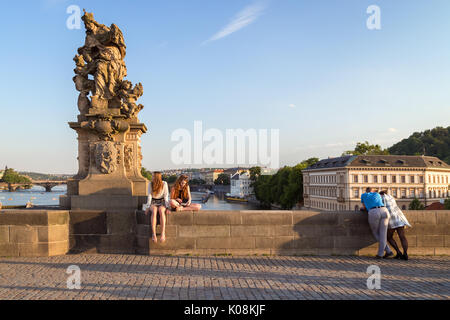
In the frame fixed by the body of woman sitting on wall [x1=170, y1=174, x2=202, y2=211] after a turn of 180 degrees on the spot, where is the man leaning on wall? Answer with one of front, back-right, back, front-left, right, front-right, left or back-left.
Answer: back-right

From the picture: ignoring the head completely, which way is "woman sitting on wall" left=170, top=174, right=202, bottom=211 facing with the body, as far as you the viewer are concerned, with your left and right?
facing the viewer and to the right of the viewer

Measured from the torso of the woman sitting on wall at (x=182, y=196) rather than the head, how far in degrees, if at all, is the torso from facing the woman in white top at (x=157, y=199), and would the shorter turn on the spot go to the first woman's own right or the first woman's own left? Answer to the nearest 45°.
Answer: approximately 135° to the first woman's own right

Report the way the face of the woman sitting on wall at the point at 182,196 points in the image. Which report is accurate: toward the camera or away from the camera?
toward the camera

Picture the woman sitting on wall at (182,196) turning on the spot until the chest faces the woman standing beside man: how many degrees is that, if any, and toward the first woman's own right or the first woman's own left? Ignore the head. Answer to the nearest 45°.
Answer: approximately 45° to the first woman's own left
